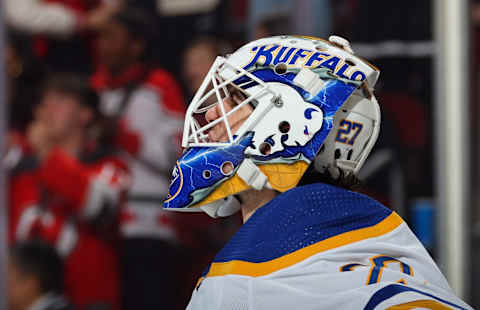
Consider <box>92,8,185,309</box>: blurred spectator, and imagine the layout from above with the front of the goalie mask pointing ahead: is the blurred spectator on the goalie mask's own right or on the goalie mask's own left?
on the goalie mask's own right

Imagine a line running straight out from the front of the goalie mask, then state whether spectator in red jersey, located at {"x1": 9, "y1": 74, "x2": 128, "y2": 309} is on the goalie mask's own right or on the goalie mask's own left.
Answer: on the goalie mask's own right

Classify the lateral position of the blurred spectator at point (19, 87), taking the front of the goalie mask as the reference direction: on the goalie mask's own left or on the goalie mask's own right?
on the goalie mask's own right

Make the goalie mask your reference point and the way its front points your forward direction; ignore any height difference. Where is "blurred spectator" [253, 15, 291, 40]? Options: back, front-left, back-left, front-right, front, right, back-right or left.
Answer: right

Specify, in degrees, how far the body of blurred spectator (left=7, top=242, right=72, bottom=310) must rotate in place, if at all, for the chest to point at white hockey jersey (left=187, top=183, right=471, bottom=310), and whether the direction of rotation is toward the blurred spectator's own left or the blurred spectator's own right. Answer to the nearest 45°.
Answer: approximately 90° to the blurred spectator's own left

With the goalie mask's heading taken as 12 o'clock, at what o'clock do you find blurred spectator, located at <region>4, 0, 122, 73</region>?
The blurred spectator is roughly at 2 o'clock from the goalie mask.

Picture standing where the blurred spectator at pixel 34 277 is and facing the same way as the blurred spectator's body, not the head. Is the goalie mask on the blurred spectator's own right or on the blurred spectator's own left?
on the blurred spectator's own left

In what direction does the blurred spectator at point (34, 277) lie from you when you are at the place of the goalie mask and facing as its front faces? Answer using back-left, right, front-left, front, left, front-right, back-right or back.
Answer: front-right

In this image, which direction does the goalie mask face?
to the viewer's left

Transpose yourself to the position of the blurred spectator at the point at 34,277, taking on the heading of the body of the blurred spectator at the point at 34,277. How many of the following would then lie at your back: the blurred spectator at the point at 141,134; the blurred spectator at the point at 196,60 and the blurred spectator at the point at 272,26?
3
